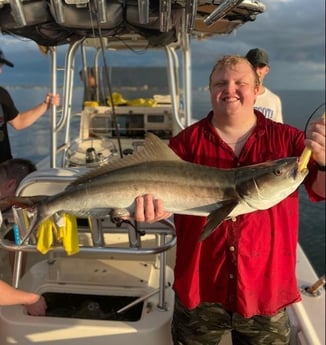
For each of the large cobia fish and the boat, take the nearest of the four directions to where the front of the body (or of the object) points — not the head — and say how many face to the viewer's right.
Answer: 1

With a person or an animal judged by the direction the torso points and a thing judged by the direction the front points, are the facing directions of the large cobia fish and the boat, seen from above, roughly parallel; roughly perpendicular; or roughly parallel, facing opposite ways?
roughly perpendicular

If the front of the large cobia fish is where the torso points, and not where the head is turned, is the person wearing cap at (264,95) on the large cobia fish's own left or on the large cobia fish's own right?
on the large cobia fish's own left

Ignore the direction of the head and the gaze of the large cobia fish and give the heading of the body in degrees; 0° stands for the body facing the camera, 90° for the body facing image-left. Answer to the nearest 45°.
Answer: approximately 270°

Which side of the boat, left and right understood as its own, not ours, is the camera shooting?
back

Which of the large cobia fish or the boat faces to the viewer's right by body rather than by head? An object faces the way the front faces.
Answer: the large cobia fish
